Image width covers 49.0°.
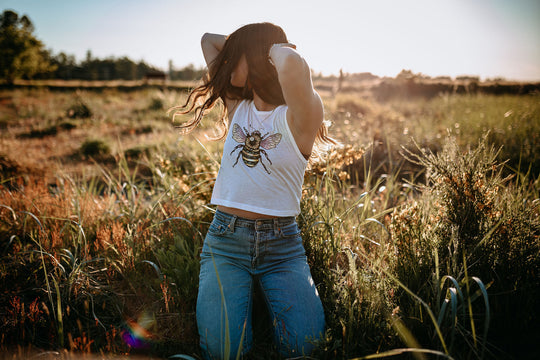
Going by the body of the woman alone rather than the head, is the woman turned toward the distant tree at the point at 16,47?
no

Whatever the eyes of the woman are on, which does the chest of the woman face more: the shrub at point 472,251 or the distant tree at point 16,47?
the shrub

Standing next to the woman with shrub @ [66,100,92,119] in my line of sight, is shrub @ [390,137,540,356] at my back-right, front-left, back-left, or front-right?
back-right

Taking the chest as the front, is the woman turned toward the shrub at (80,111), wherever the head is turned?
no

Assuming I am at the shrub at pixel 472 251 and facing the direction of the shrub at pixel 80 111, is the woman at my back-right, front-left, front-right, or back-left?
front-left

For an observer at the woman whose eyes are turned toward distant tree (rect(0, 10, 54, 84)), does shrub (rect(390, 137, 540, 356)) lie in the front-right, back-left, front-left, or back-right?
back-right

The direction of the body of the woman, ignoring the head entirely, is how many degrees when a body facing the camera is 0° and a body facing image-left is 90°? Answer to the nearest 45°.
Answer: approximately 0°

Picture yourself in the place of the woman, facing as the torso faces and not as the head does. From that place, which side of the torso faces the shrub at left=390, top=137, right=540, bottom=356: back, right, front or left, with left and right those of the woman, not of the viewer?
left
